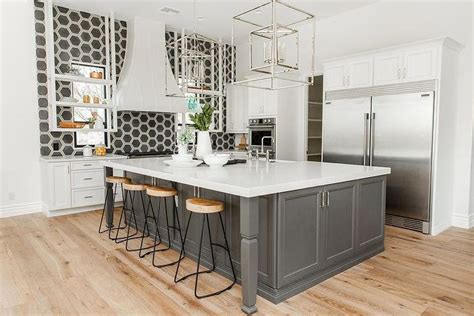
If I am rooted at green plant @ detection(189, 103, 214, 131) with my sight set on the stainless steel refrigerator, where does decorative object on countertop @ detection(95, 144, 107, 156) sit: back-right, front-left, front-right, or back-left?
back-left

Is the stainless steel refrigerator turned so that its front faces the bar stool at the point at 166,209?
yes

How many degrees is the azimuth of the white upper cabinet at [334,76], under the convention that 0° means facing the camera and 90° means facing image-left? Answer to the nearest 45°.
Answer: approximately 45°

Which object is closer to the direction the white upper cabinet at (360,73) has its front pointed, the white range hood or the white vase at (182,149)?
the white vase

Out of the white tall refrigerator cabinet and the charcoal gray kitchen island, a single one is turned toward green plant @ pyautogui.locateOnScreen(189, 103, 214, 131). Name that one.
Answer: the white tall refrigerator cabinet
